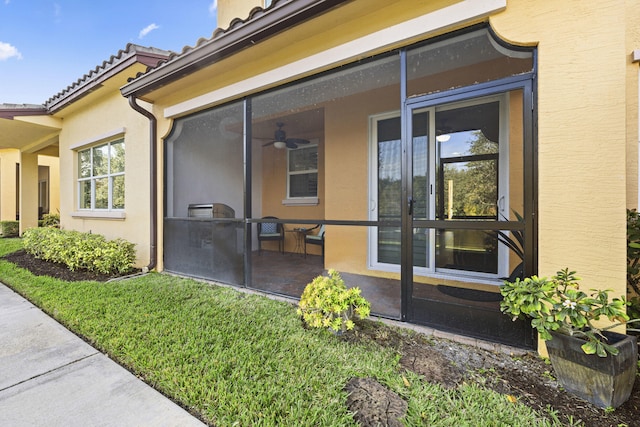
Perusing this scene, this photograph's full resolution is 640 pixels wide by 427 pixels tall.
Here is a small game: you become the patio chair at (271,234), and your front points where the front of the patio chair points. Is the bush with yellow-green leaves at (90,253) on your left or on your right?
on your right

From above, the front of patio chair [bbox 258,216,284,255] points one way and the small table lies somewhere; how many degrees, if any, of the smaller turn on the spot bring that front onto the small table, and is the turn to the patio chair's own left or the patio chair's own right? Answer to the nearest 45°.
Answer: approximately 90° to the patio chair's own left

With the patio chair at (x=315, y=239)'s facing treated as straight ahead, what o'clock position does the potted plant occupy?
The potted plant is roughly at 10 o'clock from the patio chair.

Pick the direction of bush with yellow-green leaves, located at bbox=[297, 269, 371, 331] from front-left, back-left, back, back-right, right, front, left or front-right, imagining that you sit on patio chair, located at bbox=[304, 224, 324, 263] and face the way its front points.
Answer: front-left

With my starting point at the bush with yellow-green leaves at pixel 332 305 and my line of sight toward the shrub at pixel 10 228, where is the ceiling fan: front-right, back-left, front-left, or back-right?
front-right

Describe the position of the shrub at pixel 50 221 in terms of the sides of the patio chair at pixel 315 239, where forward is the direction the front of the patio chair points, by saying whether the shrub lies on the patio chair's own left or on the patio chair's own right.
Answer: on the patio chair's own right

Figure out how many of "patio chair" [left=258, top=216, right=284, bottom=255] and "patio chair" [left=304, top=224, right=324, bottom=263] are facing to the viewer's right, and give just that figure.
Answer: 0

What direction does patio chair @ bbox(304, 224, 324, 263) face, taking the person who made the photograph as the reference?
facing the viewer and to the left of the viewer

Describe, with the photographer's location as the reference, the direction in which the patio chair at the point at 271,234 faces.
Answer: facing the viewer

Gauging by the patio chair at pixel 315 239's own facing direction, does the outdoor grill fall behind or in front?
in front

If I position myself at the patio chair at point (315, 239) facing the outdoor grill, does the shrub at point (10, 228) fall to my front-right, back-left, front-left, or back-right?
front-right

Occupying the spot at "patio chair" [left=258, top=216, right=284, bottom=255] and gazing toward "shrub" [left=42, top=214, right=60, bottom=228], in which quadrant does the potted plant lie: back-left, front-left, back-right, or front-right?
back-left

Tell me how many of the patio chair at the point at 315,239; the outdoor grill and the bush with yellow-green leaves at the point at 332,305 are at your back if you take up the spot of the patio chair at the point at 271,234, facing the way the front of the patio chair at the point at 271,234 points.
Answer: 0

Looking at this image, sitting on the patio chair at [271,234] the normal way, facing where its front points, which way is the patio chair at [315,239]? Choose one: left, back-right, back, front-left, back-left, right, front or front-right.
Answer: front-left
